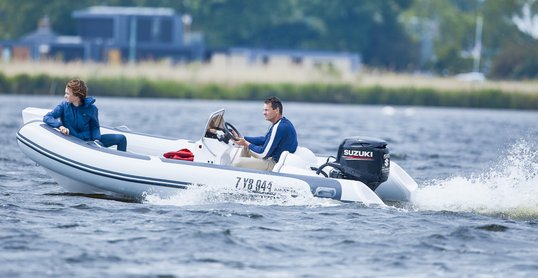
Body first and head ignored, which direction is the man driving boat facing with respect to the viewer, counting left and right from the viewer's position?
facing to the left of the viewer

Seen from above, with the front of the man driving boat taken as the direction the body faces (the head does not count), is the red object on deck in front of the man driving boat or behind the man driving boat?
in front
